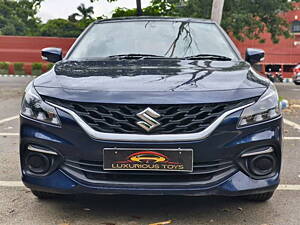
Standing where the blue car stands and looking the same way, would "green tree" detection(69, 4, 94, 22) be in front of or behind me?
behind

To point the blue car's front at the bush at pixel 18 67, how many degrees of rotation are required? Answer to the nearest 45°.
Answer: approximately 180°

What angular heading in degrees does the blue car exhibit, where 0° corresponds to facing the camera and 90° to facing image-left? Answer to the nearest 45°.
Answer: approximately 0°

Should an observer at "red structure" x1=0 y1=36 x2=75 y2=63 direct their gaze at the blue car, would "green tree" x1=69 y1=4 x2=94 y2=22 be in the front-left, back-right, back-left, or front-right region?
back-left

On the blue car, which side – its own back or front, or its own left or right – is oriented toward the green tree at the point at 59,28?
back

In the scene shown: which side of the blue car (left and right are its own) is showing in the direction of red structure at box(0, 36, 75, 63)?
back
